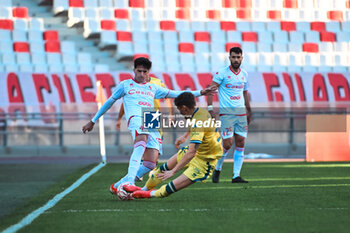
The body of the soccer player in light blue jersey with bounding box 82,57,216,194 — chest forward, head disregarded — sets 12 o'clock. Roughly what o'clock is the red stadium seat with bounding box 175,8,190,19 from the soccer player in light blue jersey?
The red stadium seat is roughly at 6 o'clock from the soccer player in light blue jersey.

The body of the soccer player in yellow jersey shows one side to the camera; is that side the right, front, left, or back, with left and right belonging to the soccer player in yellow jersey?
left

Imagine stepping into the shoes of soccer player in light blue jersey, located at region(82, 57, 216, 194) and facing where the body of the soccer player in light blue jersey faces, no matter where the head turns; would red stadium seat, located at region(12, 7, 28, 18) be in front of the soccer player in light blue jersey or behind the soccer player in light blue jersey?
behind

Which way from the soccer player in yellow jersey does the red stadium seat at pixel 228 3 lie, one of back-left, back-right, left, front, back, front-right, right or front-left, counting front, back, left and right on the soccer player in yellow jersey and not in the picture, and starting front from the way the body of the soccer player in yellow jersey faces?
right

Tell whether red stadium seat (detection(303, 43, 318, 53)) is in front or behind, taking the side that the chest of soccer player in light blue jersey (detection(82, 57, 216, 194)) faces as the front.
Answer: behind

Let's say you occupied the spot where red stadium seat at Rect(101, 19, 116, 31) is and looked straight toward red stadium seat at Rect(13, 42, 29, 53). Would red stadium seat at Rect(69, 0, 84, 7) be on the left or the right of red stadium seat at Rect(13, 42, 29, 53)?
right

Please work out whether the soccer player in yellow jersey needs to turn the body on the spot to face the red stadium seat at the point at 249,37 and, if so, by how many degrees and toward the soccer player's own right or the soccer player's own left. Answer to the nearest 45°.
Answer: approximately 90° to the soccer player's own right

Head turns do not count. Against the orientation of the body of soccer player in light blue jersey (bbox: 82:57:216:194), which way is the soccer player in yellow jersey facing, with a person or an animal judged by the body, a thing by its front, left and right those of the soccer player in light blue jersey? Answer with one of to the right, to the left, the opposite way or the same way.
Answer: to the right

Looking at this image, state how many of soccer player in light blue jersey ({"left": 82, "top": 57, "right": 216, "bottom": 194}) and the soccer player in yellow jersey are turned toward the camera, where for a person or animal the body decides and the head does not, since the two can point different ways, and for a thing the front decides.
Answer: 1

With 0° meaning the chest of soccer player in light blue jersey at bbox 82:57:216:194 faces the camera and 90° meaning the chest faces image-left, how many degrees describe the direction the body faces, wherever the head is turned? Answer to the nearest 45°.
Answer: approximately 0°

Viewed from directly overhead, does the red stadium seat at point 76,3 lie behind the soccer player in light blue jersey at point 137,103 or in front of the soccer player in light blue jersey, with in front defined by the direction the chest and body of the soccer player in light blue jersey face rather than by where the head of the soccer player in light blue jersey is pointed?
behind

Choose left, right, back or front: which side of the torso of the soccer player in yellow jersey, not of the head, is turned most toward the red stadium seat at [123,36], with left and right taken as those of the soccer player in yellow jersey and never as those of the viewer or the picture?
right

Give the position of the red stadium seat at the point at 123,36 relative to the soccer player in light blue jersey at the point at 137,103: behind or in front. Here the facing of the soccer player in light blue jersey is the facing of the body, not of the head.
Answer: behind

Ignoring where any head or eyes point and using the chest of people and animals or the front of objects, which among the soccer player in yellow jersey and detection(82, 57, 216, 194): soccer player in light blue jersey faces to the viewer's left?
the soccer player in yellow jersey

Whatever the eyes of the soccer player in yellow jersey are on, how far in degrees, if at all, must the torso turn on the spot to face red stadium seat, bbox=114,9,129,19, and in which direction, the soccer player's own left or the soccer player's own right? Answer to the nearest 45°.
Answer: approximately 90° to the soccer player's own right

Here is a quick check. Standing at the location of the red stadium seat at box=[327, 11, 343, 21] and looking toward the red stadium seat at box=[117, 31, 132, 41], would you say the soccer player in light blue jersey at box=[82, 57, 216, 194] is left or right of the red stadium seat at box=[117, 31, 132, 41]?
left
